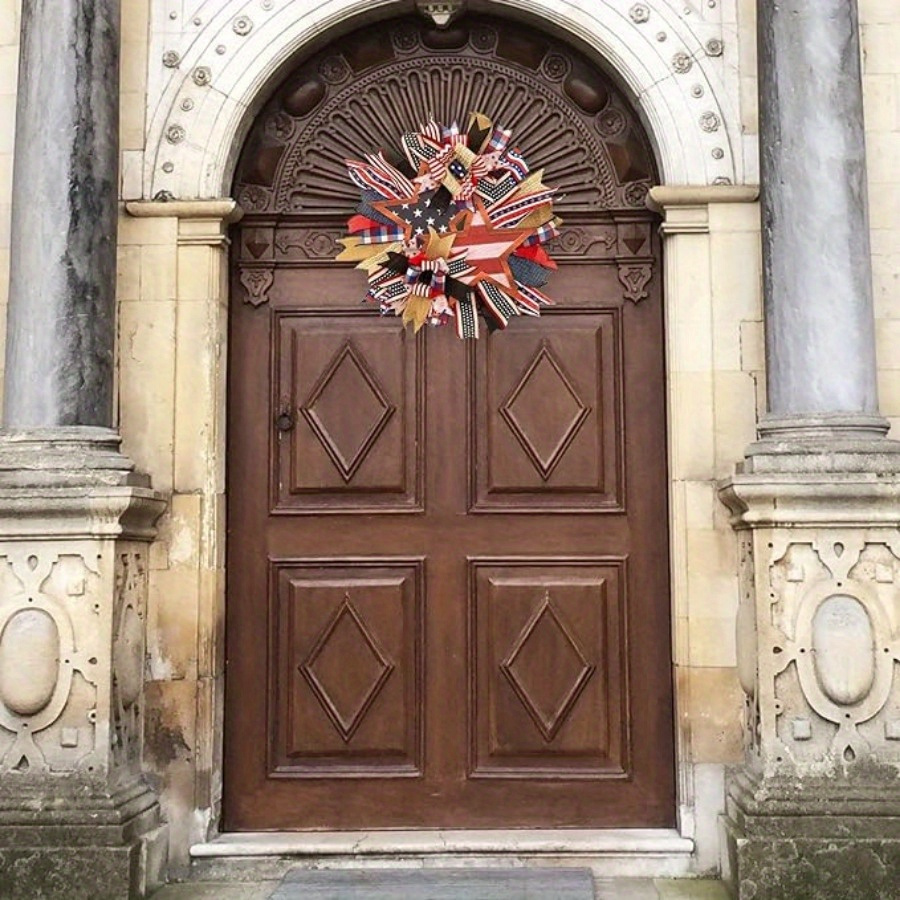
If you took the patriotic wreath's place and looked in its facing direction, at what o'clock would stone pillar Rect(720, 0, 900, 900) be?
The stone pillar is roughly at 10 o'clock from the patriotic wreath.

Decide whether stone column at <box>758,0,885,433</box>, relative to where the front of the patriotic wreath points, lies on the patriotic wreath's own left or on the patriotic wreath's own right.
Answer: on the patriotic wreath's own left

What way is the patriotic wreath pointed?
toward the camera

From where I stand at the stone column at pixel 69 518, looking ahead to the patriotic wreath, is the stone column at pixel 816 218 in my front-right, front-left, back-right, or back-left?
front-right

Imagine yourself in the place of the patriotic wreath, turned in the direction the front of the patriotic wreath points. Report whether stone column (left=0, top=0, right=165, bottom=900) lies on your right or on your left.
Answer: on your right
